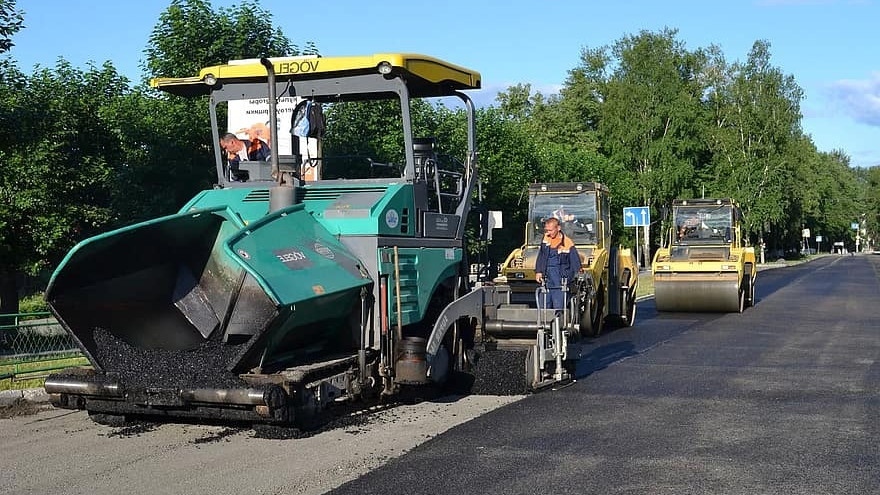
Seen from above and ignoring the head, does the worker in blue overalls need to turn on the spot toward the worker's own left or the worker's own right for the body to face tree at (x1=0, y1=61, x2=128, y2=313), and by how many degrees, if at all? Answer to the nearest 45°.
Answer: approximately 90° to the worker's own right

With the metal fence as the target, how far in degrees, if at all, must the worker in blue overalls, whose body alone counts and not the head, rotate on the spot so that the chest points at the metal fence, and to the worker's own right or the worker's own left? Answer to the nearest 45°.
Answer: approximately 45° to the worker's own right

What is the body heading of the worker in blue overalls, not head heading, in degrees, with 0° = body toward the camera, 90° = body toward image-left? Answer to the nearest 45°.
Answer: approximately 45°

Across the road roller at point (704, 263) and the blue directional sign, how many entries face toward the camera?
2

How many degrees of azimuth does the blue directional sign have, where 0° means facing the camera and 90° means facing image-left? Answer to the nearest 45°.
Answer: approximately 0°

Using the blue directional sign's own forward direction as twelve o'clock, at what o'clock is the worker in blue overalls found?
The worker in blue overalls is roughly at 12 o'clock from the blue directional sign.

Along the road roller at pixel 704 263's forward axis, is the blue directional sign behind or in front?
behind

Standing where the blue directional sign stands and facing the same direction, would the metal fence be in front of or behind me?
in front

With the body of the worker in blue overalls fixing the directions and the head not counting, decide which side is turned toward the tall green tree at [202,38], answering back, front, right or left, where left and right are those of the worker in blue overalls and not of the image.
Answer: right

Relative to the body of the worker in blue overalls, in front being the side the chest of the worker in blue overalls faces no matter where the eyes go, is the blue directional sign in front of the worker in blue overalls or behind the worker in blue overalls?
behind
